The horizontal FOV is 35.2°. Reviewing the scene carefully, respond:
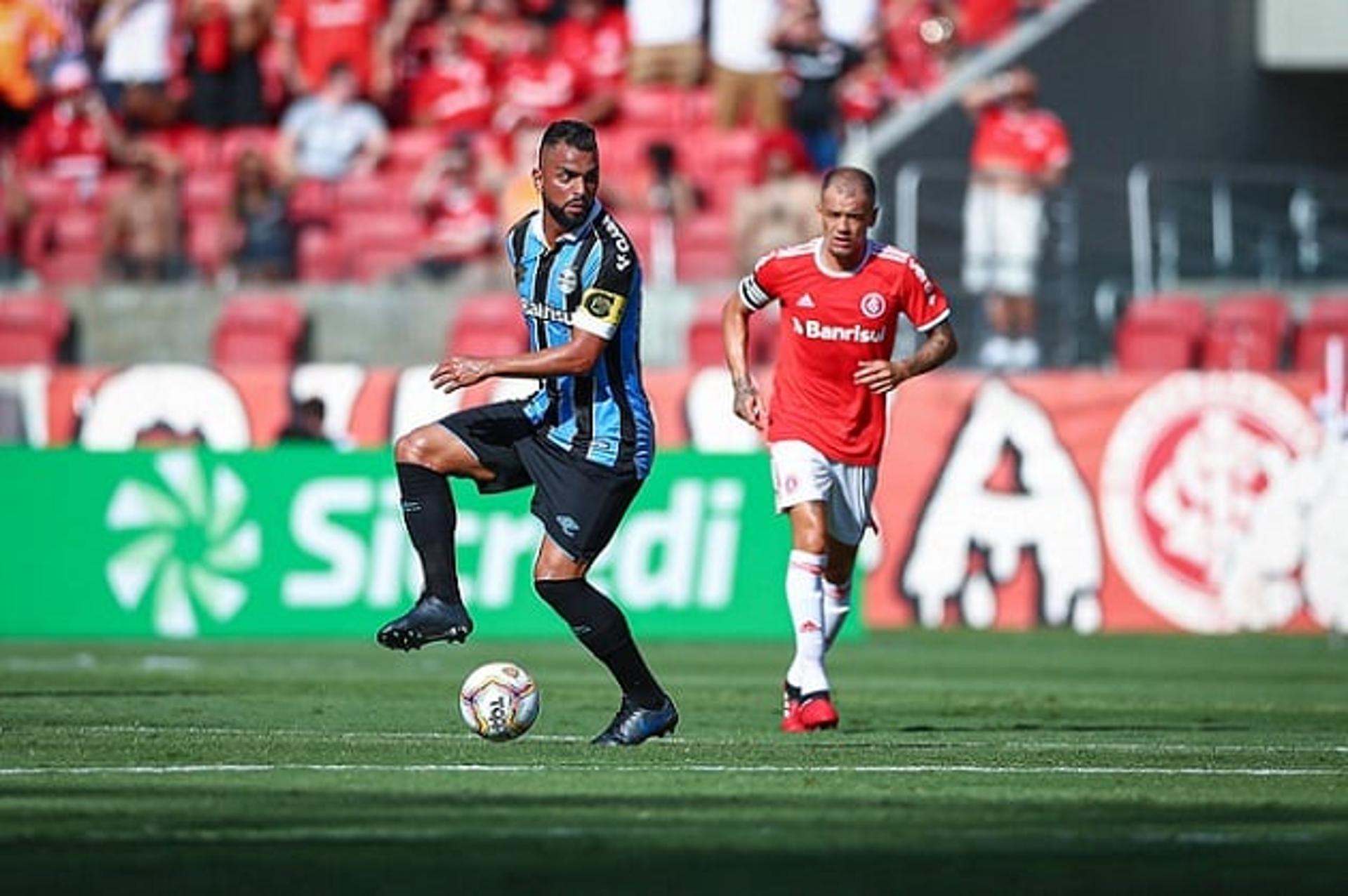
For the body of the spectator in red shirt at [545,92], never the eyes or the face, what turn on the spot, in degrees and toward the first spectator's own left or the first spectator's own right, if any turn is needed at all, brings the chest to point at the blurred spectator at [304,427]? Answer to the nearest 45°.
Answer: approximately 45° to the first spectator's own right

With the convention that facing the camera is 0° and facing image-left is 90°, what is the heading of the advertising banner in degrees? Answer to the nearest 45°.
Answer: approximately 0°

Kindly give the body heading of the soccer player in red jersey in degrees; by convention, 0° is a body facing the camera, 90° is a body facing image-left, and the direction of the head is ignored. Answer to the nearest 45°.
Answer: approximately 0°

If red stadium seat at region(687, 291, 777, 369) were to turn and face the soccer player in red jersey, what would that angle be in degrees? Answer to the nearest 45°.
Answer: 0° — it already faces them
